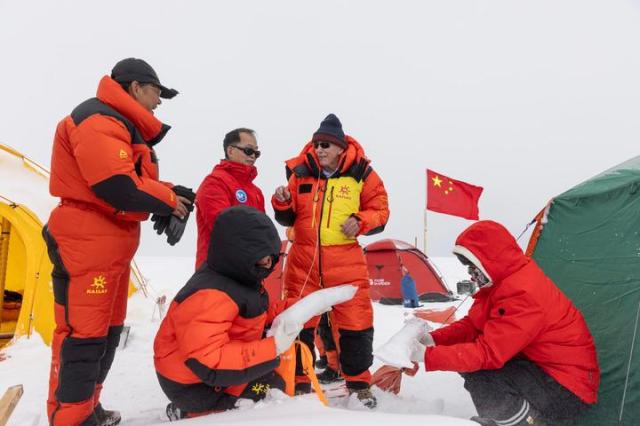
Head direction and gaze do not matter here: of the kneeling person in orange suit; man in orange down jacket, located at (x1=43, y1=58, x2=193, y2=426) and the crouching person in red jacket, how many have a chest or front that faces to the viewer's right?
2

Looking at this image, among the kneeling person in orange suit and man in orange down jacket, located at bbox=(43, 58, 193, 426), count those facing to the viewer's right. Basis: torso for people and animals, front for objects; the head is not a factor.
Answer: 2

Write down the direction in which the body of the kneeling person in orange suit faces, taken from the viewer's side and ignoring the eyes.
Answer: to the viewer's right

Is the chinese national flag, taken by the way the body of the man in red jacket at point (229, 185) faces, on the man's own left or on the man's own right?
on the man's own left

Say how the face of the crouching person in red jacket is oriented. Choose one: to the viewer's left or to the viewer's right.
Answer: to the viewer's left

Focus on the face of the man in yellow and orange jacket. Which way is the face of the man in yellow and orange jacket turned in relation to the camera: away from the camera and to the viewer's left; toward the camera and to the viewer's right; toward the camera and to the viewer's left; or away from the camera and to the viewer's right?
toward the camera and to the viewer's left

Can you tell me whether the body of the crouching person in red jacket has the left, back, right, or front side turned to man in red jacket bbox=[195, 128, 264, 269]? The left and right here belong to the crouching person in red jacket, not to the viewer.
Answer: front

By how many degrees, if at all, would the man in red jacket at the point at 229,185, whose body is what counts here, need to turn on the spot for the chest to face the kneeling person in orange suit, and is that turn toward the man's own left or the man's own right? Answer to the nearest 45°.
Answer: approximately 45° to the man's own right

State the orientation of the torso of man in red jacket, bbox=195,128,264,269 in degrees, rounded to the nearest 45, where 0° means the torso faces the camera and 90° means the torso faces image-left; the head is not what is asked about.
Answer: approximately 315°

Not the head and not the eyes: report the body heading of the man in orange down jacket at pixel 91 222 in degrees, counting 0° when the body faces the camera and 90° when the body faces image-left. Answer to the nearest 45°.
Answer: approximately 270°

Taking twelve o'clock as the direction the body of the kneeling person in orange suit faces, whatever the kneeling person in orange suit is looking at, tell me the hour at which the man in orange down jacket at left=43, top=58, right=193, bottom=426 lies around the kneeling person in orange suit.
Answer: The man in orange down jacket is roughly at 7 o'clock from the kneeling person in orange suit.

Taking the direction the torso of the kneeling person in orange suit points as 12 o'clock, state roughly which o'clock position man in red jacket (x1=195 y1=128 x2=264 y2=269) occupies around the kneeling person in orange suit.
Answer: The man in red jacket is roughly at 9 o'clock from the kneeling person in orange suit.

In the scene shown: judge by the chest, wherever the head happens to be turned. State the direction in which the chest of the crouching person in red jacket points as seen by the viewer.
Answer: to the viewer's left

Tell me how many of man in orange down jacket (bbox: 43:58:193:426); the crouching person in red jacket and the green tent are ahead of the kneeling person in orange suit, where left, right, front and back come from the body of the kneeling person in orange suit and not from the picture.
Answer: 2
